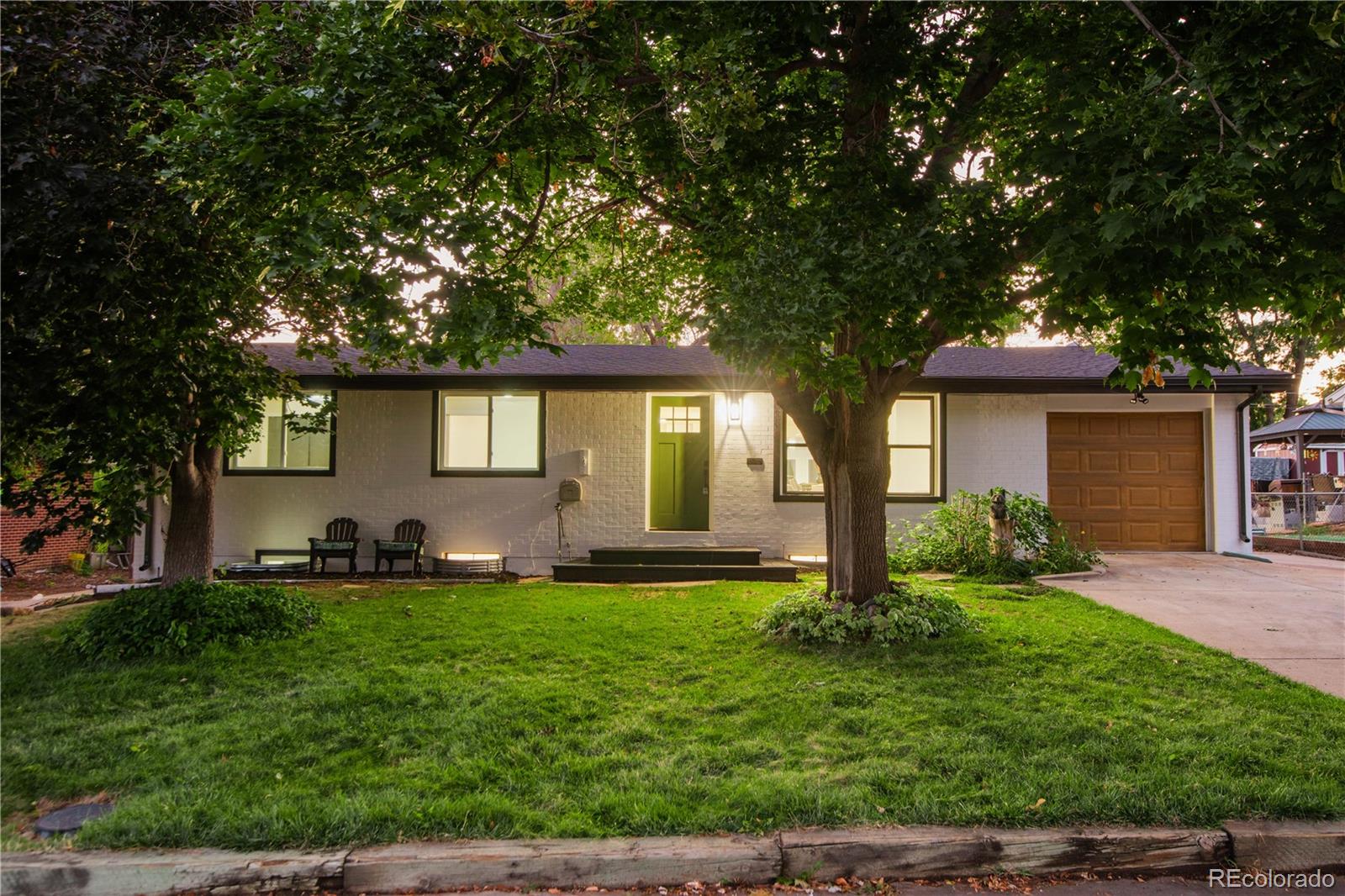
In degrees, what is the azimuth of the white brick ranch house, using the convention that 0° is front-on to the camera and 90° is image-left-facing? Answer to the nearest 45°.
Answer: approximately 0°

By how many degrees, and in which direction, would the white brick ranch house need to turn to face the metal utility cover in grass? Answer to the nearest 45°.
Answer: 0° — it already faces it

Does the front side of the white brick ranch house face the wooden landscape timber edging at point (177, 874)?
yes

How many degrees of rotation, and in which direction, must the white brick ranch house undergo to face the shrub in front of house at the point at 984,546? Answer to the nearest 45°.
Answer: approximately 90° to its left

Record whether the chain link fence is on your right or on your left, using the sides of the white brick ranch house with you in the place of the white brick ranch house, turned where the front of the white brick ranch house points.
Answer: on your left

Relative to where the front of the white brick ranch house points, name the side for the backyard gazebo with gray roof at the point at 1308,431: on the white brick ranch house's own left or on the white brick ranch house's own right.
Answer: on the white brick ranch house's own left

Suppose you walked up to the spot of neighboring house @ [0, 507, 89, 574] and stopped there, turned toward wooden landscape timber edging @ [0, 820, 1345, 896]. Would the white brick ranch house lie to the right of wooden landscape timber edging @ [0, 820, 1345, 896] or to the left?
left

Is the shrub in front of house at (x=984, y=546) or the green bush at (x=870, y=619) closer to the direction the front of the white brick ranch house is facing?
the green bush
